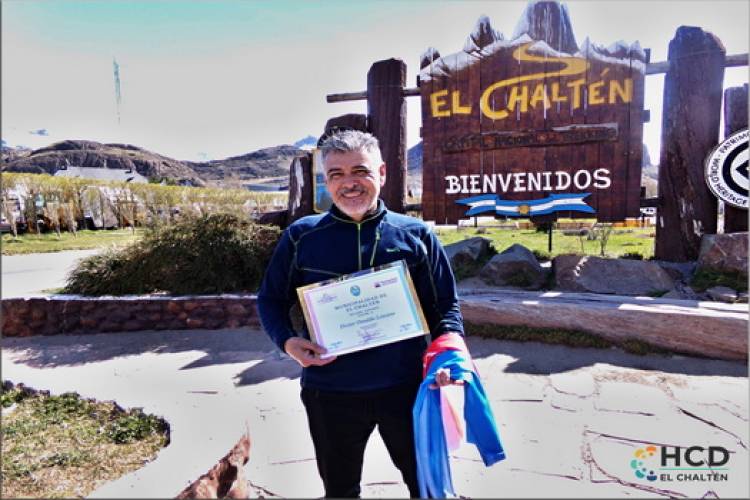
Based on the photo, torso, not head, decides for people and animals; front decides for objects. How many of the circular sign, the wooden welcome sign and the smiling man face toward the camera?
3

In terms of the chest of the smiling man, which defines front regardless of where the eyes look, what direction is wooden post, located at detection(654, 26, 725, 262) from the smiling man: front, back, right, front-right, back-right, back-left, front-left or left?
back-left

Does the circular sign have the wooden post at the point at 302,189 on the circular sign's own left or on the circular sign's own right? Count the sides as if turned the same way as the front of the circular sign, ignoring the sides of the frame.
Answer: on the circular sign's own right

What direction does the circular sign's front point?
toward the camera

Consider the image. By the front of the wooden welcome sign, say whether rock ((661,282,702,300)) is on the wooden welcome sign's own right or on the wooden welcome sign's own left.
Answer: on the wooden welcome sign's own left

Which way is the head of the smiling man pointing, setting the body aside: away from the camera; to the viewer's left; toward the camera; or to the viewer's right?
toward the camera

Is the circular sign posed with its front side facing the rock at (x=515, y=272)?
no

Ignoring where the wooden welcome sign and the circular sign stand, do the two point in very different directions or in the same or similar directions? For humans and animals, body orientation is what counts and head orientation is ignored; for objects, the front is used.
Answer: same or similar directions

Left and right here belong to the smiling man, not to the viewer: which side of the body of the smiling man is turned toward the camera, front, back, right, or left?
front

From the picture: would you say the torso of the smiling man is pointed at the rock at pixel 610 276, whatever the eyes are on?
no

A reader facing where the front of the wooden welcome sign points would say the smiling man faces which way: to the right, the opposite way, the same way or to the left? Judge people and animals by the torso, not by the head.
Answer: the same way

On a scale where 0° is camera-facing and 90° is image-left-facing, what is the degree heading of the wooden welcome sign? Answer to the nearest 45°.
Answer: approximately 0°

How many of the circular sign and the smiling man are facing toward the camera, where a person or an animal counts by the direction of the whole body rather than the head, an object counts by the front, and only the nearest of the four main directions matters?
2
